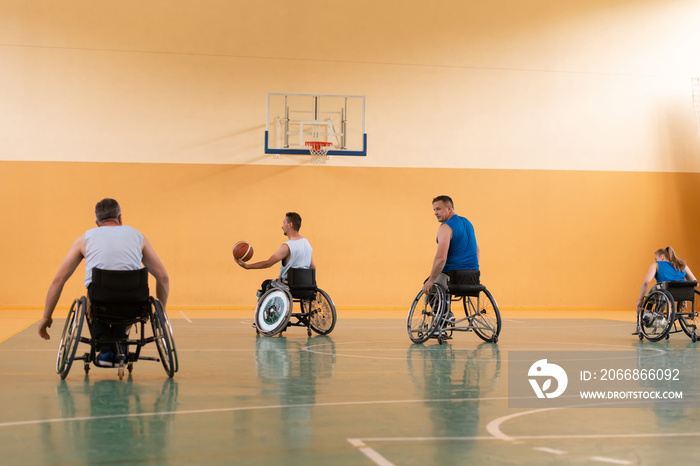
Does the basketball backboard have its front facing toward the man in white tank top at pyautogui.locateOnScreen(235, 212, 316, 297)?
yes

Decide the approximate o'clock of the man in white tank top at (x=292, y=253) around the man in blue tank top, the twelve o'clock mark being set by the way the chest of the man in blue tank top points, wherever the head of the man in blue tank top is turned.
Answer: The man in white tank top is roughly at 11 o'clock from the man in blue tank top.

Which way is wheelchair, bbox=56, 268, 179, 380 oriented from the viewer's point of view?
away from the camera

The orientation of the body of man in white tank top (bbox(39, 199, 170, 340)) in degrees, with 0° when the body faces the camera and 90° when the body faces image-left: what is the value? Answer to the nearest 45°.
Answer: approximately 180°

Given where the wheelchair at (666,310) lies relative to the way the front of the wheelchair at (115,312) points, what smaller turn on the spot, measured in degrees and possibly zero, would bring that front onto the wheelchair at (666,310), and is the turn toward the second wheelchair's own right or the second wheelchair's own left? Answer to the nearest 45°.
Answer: approximately 90° to the second wheelchair's own right

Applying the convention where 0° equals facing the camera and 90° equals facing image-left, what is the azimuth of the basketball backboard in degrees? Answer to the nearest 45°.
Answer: approximately 0°

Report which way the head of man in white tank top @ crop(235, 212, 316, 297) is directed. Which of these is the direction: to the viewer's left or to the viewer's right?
to the viewer's left

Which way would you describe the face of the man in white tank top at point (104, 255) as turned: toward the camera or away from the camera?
away from the camera

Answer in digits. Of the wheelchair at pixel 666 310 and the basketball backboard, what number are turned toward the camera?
1

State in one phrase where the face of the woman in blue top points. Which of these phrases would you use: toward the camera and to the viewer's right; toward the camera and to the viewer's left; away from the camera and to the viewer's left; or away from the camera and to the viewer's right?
away from the camera and to the viewer's left
